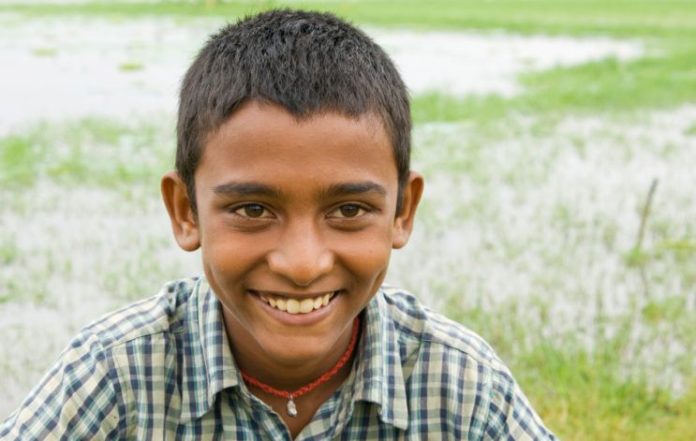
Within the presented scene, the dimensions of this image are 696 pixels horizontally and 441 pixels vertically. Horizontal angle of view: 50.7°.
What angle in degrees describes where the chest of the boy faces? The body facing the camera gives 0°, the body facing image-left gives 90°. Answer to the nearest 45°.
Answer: approximately 0°
